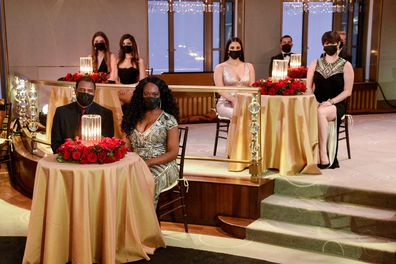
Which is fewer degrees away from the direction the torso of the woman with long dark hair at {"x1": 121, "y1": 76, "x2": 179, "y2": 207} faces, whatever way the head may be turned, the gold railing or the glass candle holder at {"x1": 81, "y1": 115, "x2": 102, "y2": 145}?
the glass candle holder

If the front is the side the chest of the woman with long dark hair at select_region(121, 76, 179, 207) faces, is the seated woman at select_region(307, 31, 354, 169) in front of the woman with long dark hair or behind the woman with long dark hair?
behind

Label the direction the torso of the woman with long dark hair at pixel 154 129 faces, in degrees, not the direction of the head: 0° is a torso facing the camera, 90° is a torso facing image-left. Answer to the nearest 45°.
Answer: approximately 45°

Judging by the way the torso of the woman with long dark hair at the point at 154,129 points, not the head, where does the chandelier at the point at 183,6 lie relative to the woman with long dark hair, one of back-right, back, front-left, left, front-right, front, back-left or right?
back-right

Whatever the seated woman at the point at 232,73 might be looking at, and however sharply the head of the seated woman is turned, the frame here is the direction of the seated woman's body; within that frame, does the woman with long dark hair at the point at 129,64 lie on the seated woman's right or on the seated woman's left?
on the seated woman's right

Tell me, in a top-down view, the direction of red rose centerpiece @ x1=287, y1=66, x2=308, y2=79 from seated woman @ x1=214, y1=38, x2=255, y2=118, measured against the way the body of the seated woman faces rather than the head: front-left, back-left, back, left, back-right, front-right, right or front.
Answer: back-left

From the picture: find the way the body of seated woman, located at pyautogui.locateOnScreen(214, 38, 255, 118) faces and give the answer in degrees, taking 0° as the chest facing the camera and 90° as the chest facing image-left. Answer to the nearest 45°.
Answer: approximately 0°
